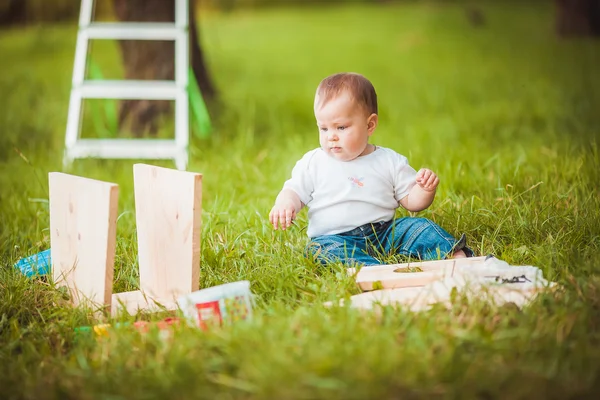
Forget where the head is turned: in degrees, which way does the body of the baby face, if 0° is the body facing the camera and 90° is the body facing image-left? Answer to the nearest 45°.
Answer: approximately 0°

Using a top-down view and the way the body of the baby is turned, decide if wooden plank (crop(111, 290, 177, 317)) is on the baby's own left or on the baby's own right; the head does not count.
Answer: on the baby's own right

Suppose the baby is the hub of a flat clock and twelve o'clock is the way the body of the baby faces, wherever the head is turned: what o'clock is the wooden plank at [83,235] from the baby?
The wooden plank is roughly at 2 o'clock from the baby.

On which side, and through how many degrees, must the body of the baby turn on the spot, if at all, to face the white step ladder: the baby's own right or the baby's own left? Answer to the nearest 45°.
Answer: approximately 135° to the baby's own right

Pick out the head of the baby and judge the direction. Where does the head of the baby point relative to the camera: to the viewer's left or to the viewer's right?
to the viewer's left

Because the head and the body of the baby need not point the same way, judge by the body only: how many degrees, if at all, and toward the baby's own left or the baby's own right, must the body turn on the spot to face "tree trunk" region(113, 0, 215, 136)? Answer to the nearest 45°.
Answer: approximately 135° to the baby's own right

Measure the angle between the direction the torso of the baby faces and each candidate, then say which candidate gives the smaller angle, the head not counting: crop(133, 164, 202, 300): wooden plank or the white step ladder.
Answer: the wooden plank
